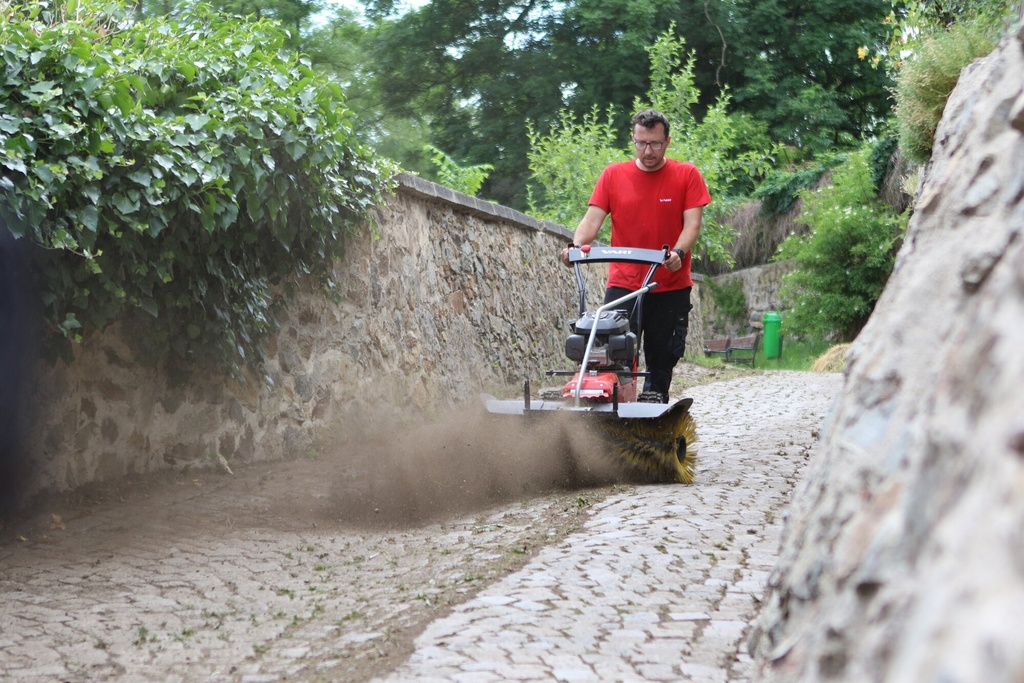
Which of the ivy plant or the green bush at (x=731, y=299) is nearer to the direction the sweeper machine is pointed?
the ivy plant

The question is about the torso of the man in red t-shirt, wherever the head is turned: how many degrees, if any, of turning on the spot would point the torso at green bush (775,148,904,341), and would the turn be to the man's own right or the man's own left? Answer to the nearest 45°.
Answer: approximately 180°

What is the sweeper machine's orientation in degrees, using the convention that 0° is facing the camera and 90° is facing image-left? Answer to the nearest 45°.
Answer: approximately 0°

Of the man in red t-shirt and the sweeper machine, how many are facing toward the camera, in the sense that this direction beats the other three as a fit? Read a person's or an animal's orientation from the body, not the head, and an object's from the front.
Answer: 2

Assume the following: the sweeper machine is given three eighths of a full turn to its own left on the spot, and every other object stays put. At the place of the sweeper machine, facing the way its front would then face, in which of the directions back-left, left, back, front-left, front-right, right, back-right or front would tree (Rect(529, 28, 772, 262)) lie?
front-left

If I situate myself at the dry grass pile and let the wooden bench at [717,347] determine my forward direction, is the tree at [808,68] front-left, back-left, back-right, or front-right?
front-right

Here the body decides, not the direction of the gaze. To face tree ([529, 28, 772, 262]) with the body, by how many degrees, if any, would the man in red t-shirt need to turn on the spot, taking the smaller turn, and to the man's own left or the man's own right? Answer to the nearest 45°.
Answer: approximately 180°

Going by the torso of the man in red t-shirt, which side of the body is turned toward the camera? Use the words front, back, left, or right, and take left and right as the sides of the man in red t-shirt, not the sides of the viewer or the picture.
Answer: front

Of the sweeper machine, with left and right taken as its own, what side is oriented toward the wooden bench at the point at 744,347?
back

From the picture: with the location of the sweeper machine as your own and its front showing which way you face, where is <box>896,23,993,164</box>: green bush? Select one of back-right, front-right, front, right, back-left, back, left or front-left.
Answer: back-left

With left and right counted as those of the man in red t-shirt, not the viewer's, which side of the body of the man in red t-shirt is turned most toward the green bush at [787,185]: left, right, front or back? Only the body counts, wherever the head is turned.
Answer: back

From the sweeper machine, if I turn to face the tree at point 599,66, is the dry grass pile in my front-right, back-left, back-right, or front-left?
front-right
